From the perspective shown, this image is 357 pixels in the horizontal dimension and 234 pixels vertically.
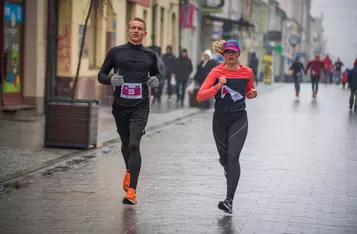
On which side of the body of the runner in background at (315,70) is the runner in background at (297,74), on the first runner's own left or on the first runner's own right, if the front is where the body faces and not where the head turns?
on the first runner's own right

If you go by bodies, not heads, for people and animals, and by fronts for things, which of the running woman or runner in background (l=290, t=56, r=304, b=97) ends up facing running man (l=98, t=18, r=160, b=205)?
the runner in background

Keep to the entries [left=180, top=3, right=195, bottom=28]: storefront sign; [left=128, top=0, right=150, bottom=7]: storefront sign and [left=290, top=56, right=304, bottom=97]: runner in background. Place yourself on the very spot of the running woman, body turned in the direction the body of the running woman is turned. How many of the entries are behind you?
3

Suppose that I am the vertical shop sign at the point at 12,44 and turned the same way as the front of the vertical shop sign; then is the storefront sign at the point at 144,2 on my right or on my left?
on my left

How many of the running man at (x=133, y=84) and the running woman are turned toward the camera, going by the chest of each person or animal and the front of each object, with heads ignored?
2

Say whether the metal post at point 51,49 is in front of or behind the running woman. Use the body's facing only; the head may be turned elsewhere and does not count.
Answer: behind

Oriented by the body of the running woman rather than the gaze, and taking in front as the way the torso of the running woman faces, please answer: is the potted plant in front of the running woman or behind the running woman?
behind

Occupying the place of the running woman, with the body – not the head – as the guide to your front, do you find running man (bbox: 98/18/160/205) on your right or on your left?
on your right

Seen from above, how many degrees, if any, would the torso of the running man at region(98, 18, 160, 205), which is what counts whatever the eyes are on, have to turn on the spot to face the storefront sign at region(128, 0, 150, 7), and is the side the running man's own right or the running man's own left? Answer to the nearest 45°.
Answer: approximately 180°

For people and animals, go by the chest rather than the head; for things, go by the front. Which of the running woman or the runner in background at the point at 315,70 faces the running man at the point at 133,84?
the runner in background
